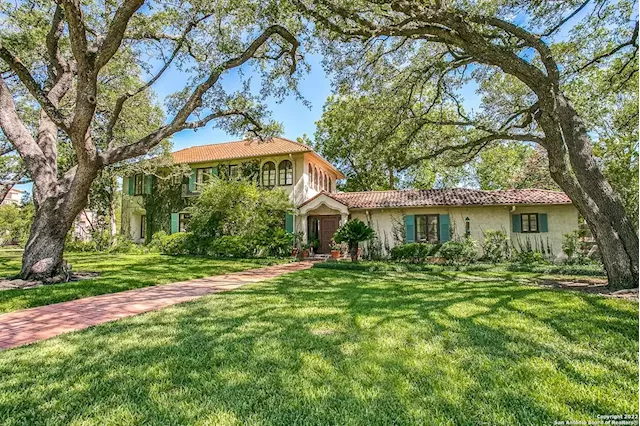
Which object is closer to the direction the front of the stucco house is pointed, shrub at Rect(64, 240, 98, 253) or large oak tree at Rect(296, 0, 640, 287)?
the large oak tree

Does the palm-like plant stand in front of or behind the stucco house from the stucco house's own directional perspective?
in front

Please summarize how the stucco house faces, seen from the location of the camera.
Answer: facing the viewer

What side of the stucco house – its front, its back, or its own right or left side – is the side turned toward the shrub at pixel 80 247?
right

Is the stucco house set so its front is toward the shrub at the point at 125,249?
no

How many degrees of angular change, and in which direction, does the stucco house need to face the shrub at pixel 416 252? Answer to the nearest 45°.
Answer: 0° — it already faces it

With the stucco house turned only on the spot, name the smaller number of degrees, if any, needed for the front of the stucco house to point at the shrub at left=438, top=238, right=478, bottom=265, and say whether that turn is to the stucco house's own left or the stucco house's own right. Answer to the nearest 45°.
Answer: approximately 45° to the stucco house's own left

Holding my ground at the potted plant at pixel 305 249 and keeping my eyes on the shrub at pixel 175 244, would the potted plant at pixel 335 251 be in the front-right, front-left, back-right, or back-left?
back-left

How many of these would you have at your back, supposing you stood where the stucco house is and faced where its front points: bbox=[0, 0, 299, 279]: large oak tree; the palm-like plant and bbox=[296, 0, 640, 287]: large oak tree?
0

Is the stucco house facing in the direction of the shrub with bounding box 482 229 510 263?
no

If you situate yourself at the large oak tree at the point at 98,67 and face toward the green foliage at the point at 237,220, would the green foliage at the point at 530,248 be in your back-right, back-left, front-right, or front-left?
front-right

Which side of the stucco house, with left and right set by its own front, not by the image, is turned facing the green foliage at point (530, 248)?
left
